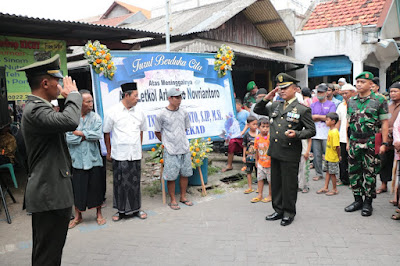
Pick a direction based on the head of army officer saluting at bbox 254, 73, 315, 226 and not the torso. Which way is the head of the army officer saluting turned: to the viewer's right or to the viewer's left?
to the viewer's left

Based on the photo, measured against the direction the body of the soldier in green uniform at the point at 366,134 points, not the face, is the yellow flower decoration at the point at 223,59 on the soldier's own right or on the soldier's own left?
on the soldier's own right

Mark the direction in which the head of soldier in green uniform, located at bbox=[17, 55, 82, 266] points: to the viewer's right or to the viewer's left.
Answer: to the viewer's right

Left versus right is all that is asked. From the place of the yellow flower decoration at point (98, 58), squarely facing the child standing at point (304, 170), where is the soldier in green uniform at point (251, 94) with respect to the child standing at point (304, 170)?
left

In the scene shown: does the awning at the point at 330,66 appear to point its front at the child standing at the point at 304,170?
yes

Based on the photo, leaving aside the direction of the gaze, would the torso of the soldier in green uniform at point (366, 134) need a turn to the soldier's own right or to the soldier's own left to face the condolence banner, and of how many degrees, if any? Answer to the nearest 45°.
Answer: approximately 45° to the soldier's own right

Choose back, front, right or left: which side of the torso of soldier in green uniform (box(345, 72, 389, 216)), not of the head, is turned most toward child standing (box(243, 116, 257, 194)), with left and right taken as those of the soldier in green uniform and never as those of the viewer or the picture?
right

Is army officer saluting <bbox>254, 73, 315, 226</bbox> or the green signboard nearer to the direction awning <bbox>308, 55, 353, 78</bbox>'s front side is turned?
the army officer saluting

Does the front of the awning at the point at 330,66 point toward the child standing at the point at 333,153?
yes

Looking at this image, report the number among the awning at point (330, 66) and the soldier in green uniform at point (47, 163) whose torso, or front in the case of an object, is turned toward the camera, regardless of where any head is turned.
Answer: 1

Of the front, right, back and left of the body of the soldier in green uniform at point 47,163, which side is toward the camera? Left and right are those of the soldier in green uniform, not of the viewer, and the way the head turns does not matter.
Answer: right

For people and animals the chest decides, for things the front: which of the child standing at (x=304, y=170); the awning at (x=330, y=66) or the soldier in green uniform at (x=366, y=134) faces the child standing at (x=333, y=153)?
the awning

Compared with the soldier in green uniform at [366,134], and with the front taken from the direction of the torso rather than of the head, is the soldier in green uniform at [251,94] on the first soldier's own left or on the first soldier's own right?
on the first soldier's own right
